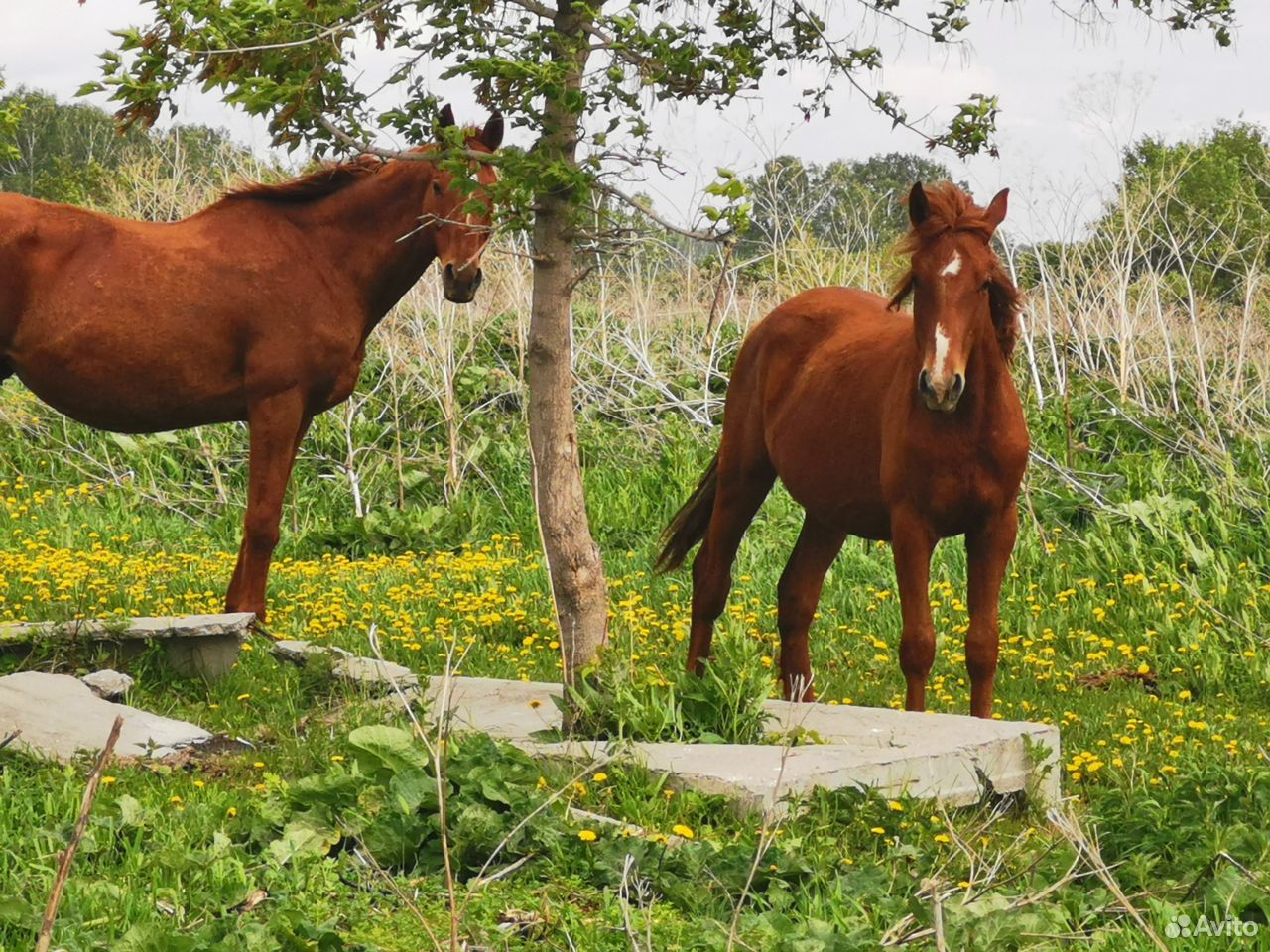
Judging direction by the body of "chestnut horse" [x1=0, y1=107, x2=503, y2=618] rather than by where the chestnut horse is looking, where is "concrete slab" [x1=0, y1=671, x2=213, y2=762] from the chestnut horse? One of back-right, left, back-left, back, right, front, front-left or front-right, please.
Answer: right

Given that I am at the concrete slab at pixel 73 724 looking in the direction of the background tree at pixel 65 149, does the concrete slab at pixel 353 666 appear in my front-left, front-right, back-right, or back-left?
front-right

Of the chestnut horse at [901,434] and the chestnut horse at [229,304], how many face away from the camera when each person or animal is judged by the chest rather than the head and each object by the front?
0

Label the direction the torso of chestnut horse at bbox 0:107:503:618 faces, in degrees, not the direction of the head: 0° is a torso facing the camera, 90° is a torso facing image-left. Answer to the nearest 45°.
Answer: approximately 270°

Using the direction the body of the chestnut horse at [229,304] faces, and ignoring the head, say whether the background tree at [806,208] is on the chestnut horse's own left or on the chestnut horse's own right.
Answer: on the chestnut horse's own left

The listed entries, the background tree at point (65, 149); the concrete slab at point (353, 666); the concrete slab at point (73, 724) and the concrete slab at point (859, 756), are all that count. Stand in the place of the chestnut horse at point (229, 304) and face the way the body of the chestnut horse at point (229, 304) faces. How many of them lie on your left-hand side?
1

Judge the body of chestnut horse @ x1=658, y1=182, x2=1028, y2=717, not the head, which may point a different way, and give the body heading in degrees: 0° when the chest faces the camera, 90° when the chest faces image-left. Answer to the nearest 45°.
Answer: approximately 315°

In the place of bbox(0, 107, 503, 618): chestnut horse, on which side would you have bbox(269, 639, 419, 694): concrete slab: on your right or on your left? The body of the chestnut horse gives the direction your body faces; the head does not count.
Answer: on your right

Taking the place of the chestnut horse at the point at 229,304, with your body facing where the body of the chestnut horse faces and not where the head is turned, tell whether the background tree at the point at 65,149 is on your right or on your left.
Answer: on your left

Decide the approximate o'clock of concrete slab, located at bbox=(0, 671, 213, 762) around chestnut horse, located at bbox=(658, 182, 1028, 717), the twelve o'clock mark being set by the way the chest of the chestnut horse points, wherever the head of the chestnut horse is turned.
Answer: The concrete slab is roughly at 4 o'clock from the chestnut horse.

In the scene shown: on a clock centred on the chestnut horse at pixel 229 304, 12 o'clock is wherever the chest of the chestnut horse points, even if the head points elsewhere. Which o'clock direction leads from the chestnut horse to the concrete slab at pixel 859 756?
The concrete slab is roughly at 2 o'clock from the chestnut horse.

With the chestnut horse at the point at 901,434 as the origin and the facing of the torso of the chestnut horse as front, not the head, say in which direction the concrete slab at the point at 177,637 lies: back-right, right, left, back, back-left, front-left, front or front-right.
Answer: back-right

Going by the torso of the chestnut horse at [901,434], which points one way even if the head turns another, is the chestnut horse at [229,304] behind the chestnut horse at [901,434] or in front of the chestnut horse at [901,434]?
behind
